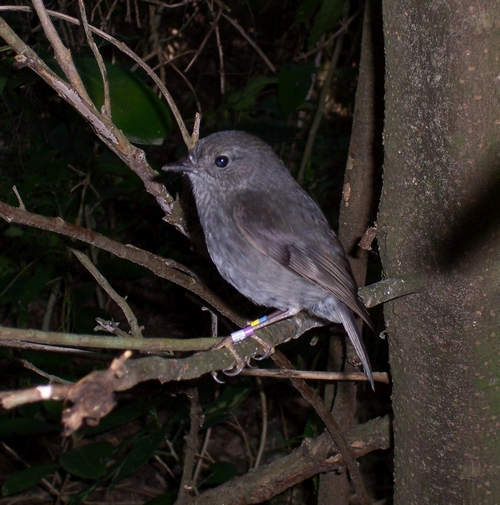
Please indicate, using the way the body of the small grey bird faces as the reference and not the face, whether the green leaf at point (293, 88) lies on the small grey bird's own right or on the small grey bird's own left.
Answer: on the small grey bird's own right

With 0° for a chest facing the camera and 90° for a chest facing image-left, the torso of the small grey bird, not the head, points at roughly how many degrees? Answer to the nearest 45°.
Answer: approximately 90°

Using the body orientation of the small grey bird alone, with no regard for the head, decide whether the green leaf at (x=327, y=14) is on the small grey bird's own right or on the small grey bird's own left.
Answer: on the small grey bird's own right
